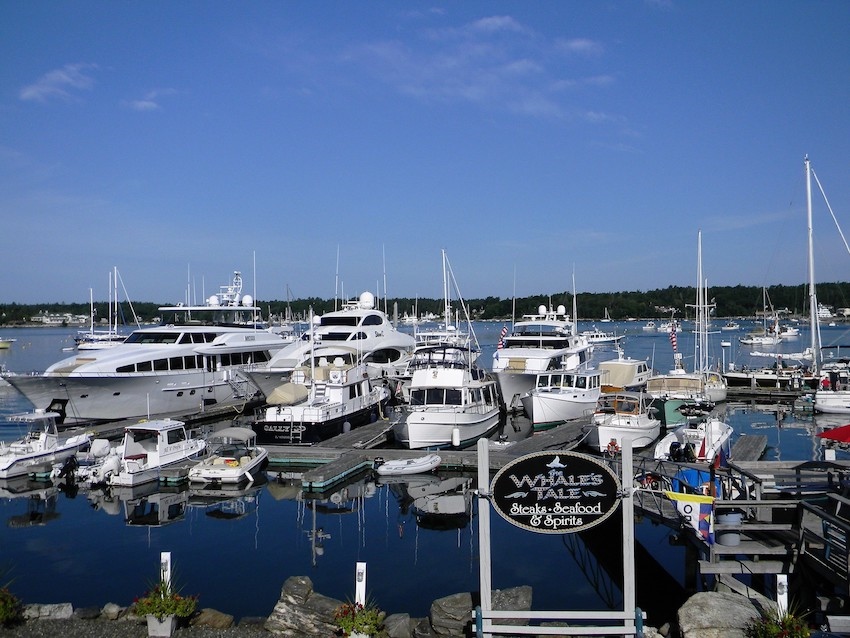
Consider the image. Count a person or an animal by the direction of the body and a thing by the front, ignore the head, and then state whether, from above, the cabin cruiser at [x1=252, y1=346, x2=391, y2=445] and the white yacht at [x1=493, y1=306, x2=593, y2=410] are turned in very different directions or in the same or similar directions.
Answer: very different directions

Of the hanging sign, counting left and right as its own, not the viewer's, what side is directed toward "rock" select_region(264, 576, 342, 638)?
right

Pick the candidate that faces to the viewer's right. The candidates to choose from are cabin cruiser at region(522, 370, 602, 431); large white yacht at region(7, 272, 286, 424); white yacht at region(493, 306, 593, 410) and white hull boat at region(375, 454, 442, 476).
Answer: the white hull boat

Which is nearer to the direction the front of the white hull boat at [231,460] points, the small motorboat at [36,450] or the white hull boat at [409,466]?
the white hull boat

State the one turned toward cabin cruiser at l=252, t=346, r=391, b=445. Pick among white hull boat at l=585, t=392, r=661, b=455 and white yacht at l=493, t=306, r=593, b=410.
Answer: the white yacht

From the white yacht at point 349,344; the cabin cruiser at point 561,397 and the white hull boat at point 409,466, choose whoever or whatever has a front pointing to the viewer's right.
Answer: the white hull boat

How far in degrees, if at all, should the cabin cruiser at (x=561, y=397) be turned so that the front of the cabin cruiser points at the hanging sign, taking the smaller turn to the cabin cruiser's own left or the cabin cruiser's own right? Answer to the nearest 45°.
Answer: approximately 45° to the cabin cruiser's own left

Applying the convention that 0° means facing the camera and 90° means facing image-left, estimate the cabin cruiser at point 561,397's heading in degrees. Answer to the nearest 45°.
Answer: approximately 45°

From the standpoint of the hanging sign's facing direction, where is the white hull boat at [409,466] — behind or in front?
behind
